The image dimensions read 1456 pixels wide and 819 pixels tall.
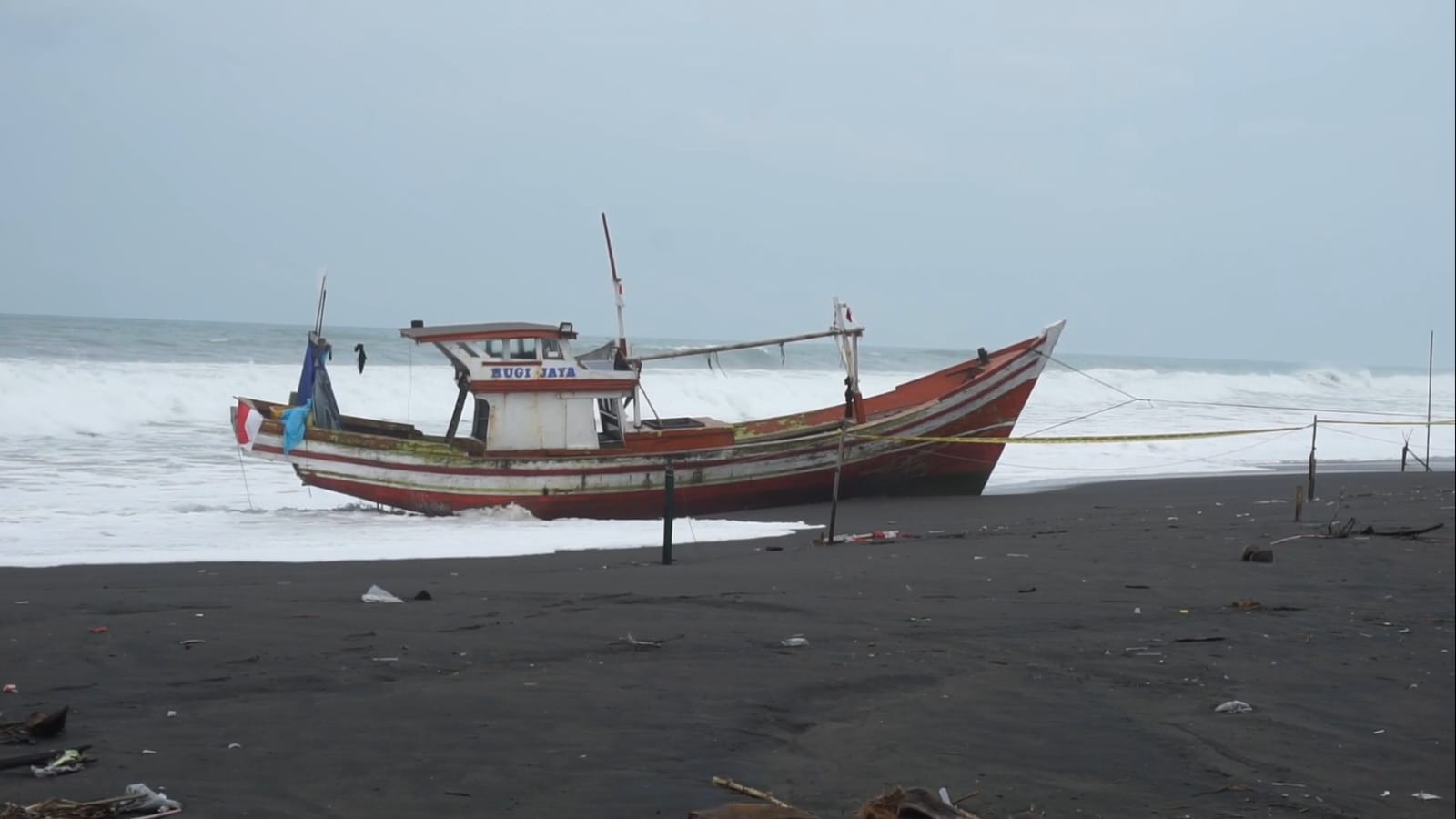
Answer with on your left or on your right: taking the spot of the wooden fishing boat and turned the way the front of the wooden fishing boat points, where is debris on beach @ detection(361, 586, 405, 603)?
on your right

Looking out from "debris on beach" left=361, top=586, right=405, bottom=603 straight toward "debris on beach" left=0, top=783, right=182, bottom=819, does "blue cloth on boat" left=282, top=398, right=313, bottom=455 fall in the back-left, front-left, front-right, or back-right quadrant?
back-right

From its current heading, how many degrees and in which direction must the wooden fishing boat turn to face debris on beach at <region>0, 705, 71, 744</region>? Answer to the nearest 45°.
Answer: approximately 90° to its right

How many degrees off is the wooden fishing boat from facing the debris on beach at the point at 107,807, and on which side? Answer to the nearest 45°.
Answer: approximately 90° to its right

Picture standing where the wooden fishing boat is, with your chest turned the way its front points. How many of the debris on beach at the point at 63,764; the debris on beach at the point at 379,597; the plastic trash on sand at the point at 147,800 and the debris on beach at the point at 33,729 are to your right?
4

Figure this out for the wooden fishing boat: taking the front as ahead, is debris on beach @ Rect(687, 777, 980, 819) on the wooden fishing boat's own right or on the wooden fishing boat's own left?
on the wooden fishing boat's own right

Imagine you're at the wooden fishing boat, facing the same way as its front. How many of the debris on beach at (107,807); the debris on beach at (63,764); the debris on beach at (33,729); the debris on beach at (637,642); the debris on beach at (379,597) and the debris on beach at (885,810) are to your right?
6

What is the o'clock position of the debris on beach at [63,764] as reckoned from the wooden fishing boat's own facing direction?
The debris on beach is roughly at 3 o'clock from the wooden fishing boat.

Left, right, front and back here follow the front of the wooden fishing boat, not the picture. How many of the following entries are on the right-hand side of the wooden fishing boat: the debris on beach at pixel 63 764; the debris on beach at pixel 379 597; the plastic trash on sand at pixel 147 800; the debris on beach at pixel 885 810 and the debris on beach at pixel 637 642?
5

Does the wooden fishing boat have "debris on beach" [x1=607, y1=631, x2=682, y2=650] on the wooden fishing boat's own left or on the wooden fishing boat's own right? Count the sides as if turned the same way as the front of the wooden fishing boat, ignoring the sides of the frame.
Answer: on the wooden fishing boat's own right

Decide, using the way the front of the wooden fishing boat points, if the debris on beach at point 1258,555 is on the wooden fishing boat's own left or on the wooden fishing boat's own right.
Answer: on the wooden fishing boat's own right

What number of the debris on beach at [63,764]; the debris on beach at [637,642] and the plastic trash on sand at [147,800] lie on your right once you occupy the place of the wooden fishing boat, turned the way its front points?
3

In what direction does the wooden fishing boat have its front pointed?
to the viewer's right

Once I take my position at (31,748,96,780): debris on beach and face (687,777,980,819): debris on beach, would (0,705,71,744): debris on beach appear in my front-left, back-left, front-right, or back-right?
back-left
